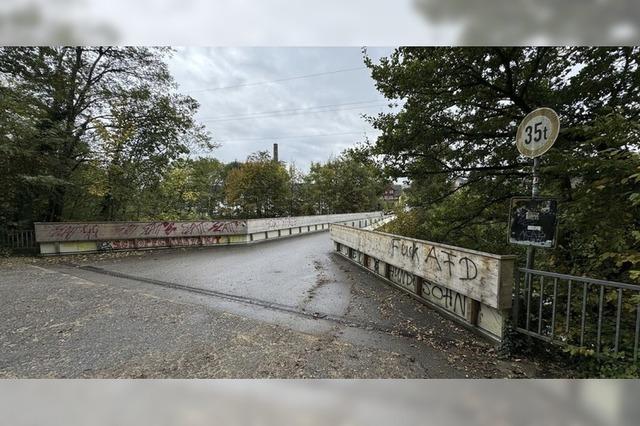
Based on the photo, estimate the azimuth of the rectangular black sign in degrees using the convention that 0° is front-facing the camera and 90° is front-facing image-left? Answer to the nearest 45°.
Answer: approximately 0°

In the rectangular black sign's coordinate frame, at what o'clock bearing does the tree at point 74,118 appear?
The tree is roughly at 3 o'clock from the rectangular black sign.

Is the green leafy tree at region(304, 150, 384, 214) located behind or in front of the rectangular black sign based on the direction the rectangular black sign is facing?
behind

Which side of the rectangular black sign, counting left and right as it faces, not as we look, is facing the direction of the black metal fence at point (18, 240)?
right

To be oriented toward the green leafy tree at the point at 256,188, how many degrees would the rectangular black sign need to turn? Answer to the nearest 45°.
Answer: approximately 135° to its right
